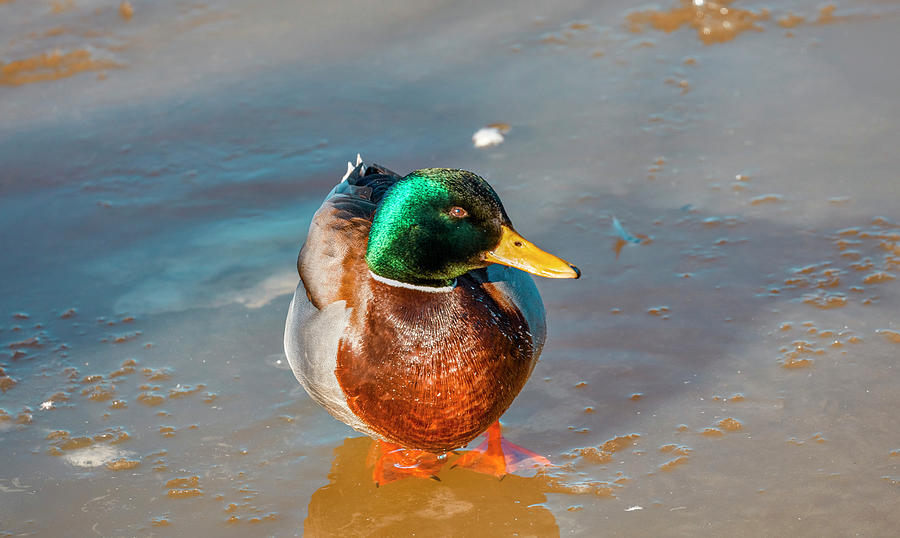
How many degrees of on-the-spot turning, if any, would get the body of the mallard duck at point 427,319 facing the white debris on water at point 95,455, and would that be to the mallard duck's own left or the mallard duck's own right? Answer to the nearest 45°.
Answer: approximately 135° to the mallard duck's own right

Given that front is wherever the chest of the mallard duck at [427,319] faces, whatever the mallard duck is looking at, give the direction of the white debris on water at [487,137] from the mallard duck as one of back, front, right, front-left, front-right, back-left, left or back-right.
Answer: back-left

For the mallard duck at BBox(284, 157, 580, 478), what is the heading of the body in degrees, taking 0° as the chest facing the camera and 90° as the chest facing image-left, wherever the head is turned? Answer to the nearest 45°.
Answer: approximately 315°
